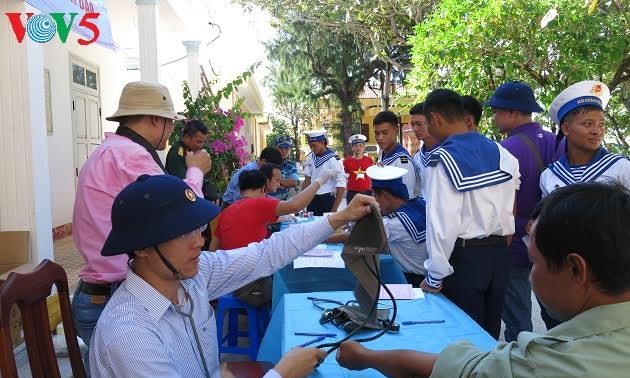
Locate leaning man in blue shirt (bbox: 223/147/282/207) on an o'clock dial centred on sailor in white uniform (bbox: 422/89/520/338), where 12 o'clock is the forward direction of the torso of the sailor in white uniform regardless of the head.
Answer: The leaning man in blue shirt is roughly at 12 o'clock from the sailor in white uniform.

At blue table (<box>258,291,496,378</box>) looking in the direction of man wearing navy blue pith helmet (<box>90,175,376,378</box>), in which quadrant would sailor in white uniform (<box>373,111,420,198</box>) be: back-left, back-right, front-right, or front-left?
back-right

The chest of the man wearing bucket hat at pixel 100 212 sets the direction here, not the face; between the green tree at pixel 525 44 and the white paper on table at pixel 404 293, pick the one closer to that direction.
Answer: the green tree

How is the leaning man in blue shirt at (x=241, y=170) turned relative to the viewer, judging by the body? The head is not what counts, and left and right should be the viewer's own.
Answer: facing to the right of the viewer

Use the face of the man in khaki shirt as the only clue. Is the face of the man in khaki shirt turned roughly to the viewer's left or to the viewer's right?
to the viewer's left

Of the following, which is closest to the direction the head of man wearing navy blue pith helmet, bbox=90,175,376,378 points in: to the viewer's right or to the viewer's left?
to the viewer's right

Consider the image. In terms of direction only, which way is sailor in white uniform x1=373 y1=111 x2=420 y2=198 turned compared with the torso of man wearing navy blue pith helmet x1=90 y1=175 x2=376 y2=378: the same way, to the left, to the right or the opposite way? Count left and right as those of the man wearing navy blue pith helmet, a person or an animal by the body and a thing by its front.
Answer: to the right

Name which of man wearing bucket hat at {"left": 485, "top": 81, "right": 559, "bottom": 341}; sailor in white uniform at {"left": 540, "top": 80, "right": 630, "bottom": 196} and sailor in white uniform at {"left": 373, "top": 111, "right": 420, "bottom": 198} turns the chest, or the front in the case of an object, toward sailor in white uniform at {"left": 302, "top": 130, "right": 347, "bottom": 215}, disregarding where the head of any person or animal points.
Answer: the man wearing bucket hat

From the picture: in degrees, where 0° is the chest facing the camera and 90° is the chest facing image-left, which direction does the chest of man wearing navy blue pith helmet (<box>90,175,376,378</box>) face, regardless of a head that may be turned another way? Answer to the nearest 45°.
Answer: approximately 315°

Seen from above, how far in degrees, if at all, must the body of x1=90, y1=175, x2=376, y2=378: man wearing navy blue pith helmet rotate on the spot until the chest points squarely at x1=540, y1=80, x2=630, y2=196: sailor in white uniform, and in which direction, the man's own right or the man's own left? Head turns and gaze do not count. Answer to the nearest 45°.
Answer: approximately 90° to the man's own left

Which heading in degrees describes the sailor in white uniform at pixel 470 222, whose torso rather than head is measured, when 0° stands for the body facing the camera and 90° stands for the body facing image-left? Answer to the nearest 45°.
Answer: approximately 135°
